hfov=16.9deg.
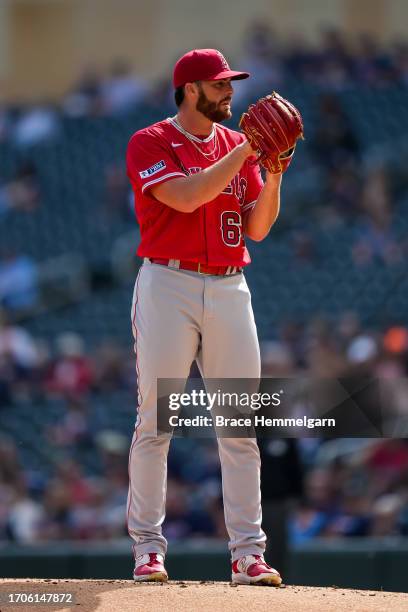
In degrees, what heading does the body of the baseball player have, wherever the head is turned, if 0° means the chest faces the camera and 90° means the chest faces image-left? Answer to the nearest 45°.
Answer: approximately 315°
